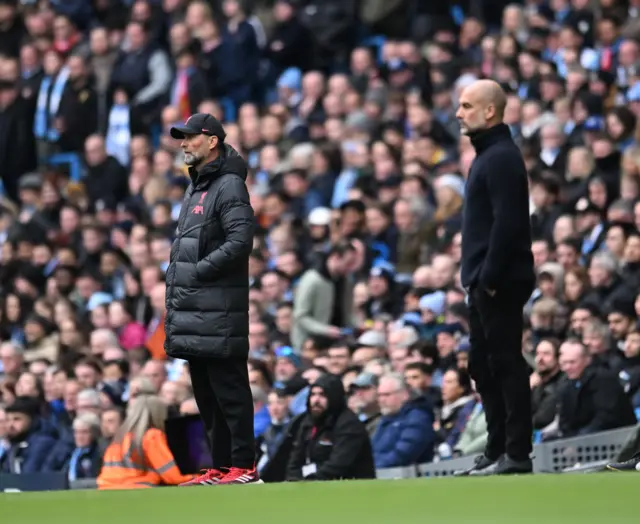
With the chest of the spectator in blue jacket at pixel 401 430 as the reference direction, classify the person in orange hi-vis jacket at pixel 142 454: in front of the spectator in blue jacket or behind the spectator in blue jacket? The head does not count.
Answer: in front

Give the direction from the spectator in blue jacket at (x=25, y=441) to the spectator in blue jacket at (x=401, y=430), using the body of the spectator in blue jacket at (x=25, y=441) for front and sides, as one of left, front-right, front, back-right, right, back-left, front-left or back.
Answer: left

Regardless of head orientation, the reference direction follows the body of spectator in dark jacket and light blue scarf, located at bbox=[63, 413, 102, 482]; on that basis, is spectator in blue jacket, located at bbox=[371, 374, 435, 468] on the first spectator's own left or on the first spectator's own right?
on the first spectator's own left

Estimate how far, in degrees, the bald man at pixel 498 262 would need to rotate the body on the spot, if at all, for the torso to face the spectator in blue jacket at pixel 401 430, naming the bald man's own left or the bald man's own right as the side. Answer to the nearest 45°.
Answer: approximately 90° to the bald man's own right

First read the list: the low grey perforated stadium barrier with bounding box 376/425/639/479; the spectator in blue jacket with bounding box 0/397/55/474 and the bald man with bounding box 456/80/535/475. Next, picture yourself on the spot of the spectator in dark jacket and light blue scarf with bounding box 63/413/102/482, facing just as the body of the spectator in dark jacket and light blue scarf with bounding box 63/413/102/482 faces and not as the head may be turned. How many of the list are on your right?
1

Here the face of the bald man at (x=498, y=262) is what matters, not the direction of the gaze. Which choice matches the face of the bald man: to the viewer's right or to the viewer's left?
to the viewer's left

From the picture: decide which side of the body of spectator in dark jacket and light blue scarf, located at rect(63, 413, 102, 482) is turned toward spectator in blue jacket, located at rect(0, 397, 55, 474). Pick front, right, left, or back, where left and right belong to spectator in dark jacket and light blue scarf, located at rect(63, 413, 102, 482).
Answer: right

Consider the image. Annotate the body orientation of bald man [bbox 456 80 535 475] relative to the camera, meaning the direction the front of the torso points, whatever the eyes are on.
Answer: to the viewer's left

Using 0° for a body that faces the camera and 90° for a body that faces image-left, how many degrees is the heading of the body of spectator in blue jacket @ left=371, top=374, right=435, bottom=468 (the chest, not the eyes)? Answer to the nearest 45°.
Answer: approximately 45°
